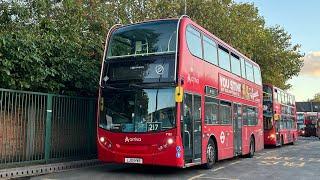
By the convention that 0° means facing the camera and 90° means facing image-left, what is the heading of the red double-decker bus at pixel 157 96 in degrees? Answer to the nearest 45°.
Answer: approximately 45°

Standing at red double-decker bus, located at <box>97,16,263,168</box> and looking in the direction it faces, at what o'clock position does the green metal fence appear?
The green metal fence is roughly at 2 o'clock from the red double-decker bus.

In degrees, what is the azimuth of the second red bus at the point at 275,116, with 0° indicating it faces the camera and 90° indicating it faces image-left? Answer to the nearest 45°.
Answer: approximately 45°
